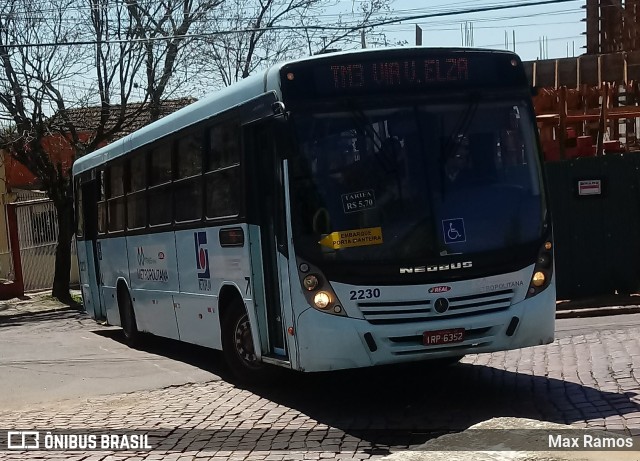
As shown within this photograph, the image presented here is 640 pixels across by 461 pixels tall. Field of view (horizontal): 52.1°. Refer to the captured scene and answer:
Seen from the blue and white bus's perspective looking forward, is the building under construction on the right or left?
on its left

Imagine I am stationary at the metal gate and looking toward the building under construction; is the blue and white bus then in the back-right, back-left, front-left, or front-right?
front-right

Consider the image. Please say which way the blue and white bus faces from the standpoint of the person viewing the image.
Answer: facing the viewer and to the right of the viewer

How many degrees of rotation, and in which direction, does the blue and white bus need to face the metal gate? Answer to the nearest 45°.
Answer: approximately 180°
